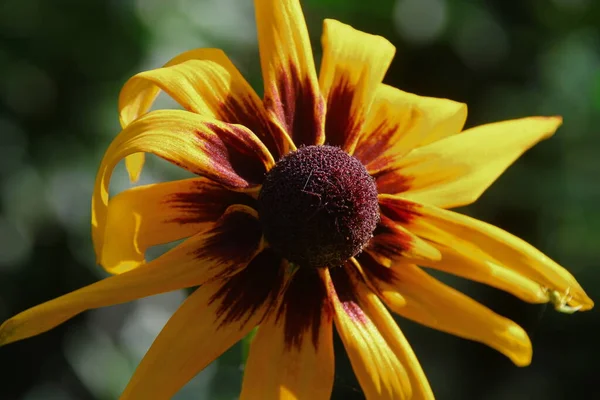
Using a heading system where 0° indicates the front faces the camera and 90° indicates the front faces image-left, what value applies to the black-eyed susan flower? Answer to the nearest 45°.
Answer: approximately 0°
